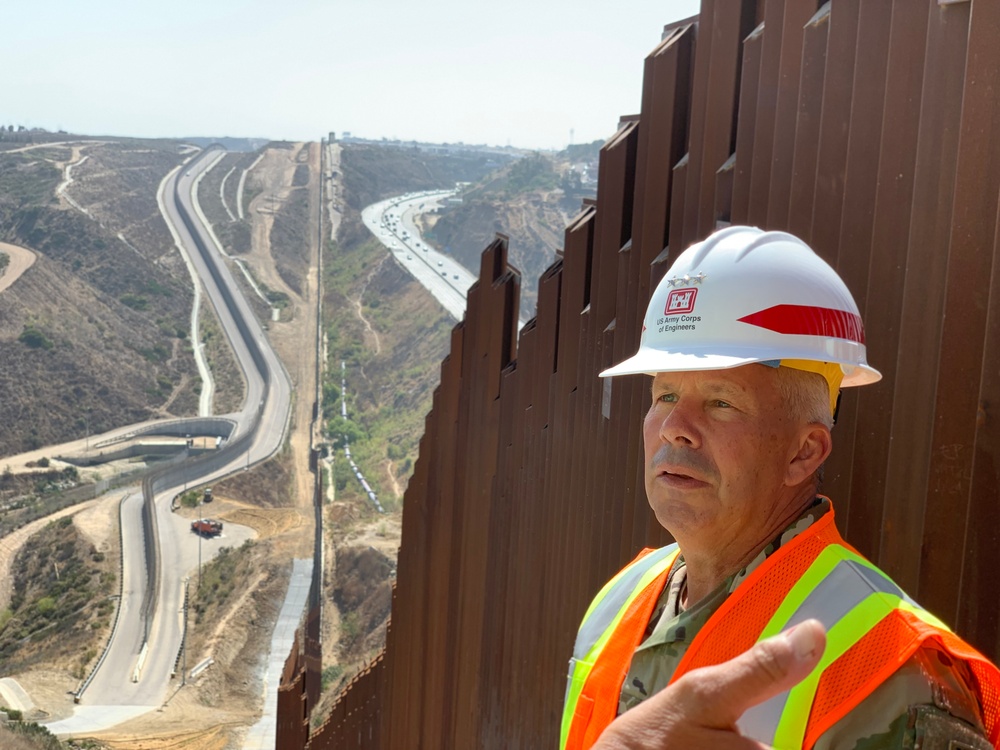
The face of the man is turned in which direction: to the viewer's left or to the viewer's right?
to the viewer's left

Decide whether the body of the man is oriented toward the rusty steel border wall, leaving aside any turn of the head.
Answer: no

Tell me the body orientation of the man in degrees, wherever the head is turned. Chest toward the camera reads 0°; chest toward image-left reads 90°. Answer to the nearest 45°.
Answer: approximately 45°
